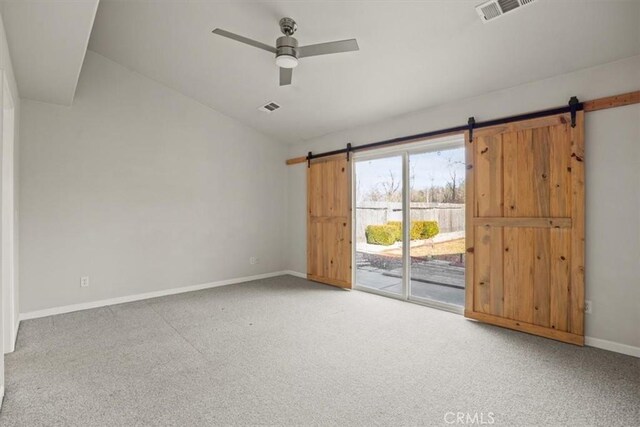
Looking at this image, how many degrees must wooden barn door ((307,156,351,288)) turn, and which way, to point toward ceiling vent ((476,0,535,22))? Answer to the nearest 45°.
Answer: approximately 90° to its left

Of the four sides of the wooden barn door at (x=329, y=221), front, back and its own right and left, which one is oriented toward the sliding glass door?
left

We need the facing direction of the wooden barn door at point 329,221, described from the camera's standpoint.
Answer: facing the viewer and to the left of the viewer

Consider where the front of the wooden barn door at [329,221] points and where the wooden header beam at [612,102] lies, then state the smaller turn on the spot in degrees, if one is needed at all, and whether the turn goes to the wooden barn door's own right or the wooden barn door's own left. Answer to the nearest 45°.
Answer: approximately 90° to the wooden barn door's own left
